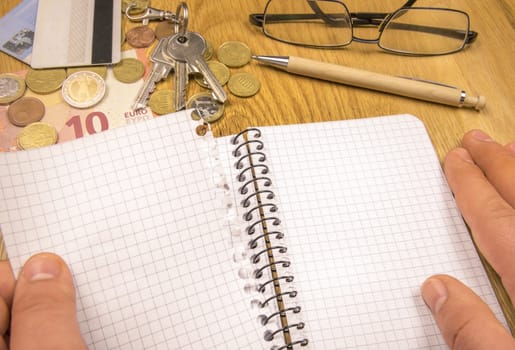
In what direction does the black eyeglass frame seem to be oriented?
toward the camera

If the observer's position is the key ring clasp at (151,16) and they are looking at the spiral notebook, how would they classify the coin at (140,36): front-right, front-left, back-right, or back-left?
front-right

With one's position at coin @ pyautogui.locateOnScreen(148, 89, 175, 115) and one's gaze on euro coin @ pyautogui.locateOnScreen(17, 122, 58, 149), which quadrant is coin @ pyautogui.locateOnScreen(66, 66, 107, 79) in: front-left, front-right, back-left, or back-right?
front-right
